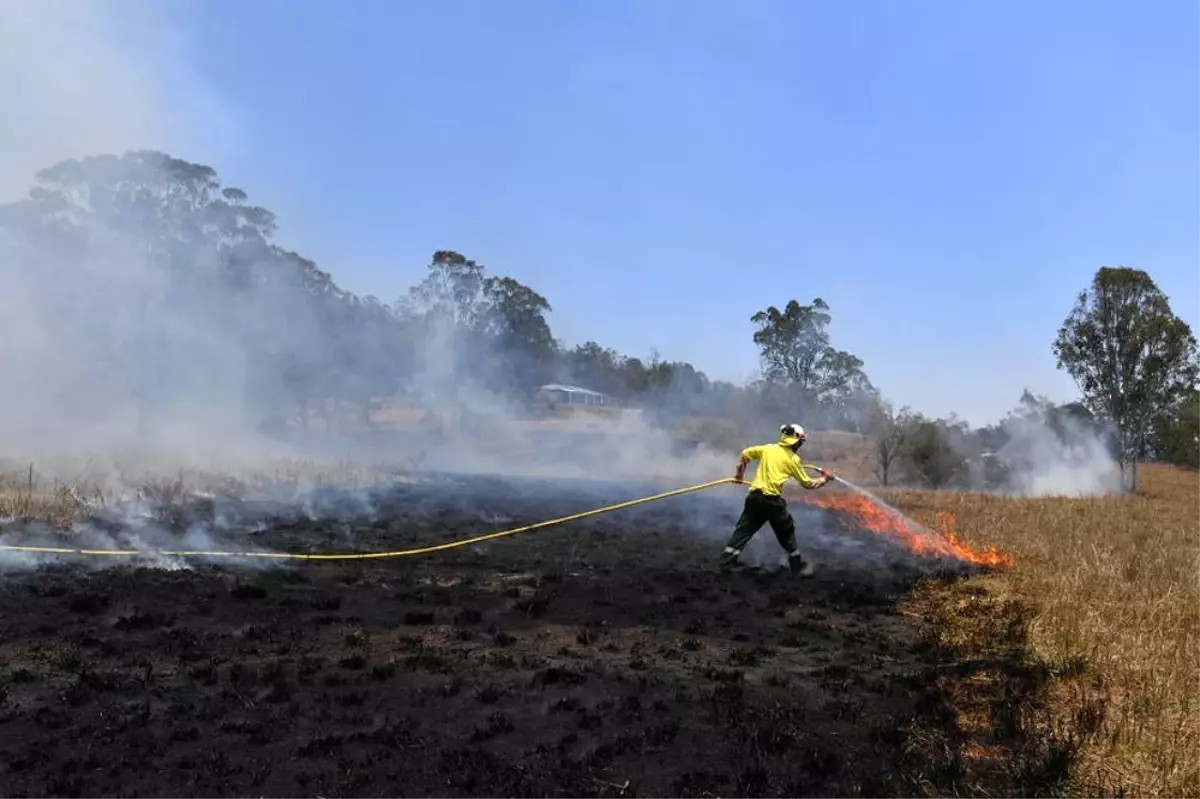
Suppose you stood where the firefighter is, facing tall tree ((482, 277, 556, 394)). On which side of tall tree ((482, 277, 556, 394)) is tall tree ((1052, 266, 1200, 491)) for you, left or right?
right

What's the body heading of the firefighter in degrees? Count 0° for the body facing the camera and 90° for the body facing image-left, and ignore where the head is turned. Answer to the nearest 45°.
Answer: approximately 225°

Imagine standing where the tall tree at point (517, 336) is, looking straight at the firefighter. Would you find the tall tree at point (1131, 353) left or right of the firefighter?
left

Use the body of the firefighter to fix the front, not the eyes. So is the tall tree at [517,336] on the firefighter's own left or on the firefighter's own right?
on the firefighter's own left

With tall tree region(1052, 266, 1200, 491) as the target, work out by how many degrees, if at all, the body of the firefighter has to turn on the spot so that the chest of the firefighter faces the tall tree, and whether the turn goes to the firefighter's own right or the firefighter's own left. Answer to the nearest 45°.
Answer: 0° — they already face it

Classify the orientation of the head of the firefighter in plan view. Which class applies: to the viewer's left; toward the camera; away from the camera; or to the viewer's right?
to the viewer's right
